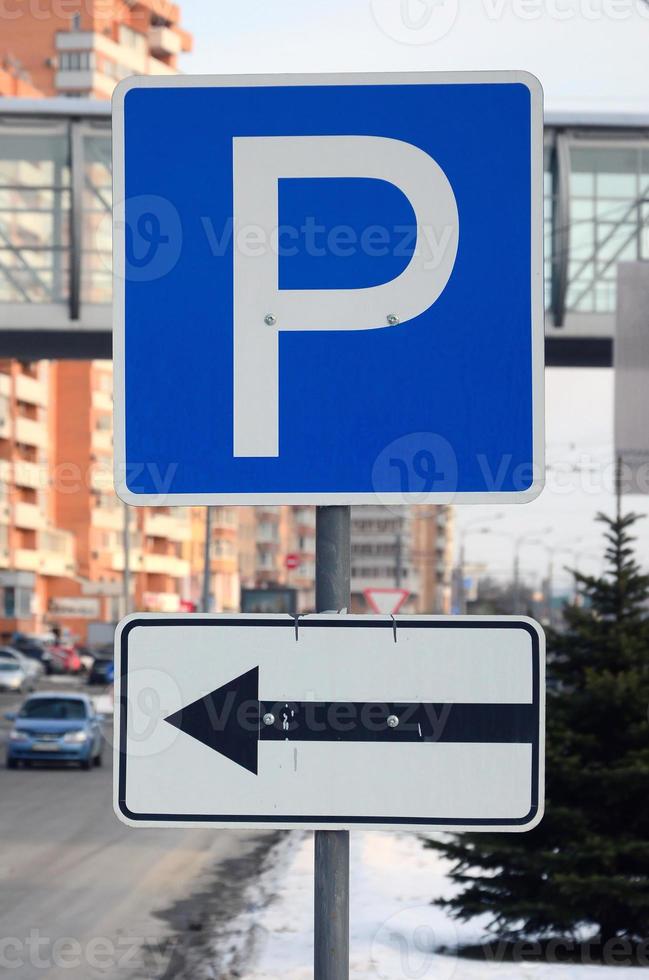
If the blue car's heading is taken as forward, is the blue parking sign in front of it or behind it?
in front

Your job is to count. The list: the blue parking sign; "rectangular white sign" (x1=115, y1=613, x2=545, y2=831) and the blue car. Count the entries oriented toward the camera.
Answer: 3

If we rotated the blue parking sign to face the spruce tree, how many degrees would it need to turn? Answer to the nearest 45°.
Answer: approximately 180°

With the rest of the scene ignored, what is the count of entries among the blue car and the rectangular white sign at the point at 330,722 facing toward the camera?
2

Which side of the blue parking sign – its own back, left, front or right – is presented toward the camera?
front

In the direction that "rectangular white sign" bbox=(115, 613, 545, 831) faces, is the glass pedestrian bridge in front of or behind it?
behind

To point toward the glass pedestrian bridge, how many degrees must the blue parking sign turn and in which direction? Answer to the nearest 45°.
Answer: approximately 180°

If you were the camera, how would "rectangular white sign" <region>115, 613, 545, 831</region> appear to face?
facing the viewer
